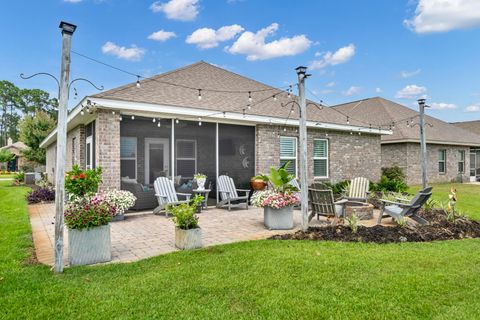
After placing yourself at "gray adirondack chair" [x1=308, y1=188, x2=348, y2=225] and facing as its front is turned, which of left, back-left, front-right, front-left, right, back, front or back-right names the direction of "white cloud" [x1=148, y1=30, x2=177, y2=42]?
left

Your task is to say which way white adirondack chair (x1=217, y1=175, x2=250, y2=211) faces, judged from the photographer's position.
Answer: facing the viewer and to the right of the viewer

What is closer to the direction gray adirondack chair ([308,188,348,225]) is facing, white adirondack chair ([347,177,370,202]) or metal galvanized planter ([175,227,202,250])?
the white adirondack chair

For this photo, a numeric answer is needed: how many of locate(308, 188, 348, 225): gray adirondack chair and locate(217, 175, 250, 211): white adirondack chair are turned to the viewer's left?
0

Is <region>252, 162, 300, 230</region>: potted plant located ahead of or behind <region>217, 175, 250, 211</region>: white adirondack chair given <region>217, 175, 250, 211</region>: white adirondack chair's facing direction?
ahead

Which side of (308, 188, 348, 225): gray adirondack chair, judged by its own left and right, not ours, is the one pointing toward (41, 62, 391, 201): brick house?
left

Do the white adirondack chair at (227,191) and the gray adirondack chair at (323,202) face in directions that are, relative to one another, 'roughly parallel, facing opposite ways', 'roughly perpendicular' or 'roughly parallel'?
roughly perpendicular

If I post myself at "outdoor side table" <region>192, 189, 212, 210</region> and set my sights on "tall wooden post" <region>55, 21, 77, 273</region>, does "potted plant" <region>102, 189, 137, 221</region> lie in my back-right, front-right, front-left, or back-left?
front-right

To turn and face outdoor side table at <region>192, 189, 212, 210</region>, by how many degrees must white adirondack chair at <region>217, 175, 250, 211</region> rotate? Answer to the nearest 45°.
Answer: approximately 90° to its right

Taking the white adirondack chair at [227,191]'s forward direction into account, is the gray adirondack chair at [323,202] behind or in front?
in front
